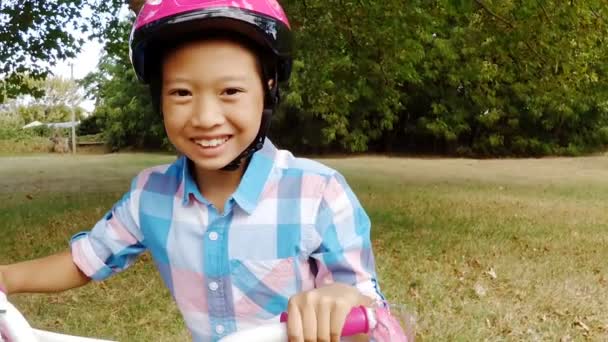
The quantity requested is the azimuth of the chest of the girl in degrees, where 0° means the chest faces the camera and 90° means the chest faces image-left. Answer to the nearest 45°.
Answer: approximately 45°
